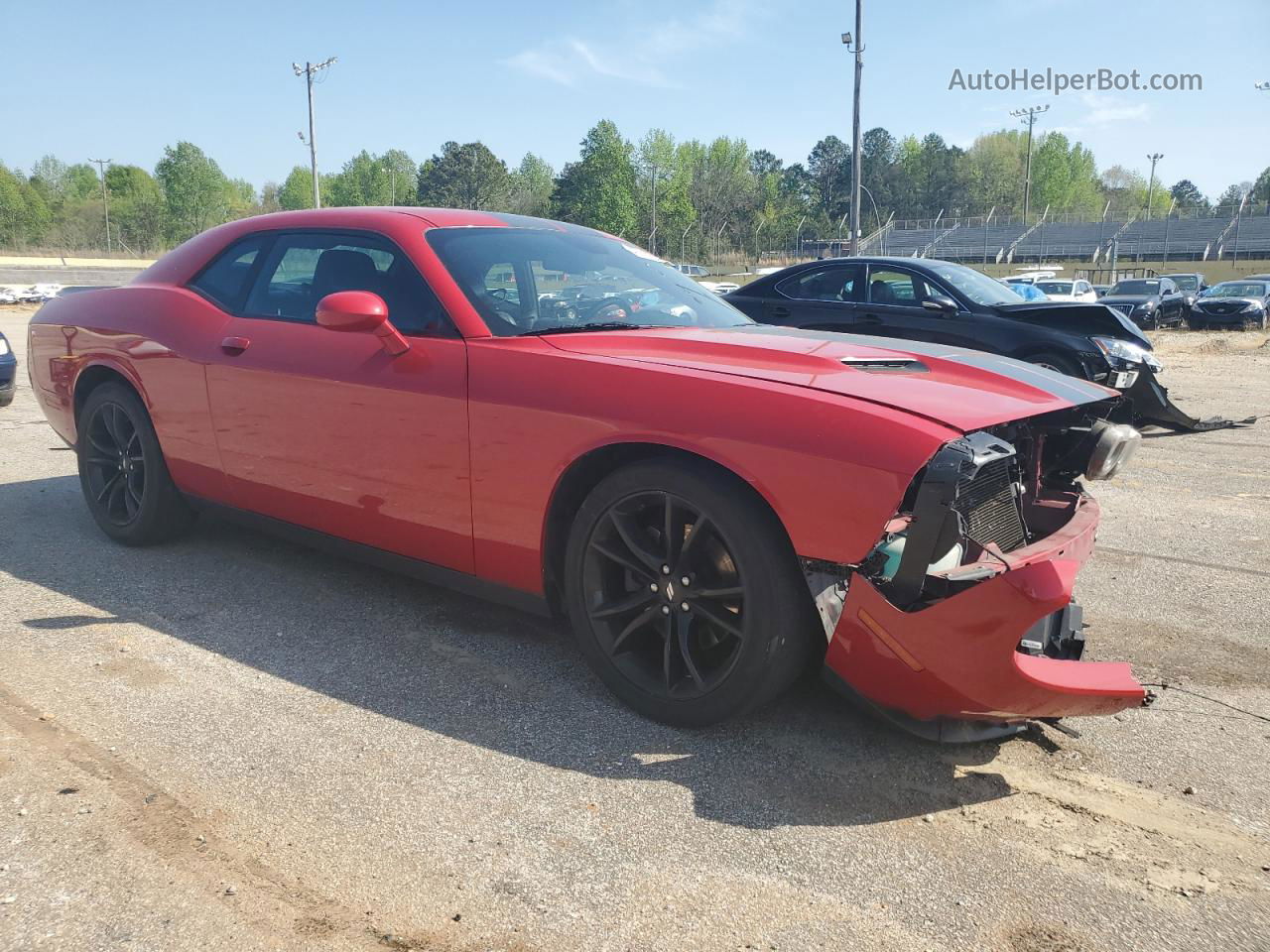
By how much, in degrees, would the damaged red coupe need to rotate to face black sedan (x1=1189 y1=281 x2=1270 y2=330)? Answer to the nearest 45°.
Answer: approximately 90° to its left

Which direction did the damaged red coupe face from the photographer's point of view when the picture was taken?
facing the viewer and to the right of the viewer

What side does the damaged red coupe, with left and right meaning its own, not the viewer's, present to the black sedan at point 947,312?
left
